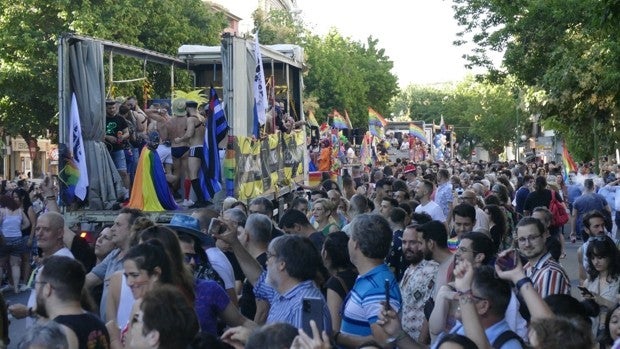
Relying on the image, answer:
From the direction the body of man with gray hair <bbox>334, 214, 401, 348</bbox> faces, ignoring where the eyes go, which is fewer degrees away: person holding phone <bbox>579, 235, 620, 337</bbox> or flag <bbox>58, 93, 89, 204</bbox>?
the flag

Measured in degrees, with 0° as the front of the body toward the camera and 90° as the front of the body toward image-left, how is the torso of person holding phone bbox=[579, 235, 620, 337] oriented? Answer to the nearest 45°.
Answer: approximately 45°

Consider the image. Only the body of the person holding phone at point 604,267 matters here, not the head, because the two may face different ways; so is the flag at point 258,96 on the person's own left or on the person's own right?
on the person's own right

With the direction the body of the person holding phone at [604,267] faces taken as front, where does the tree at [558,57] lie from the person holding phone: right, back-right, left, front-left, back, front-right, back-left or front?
back-right
